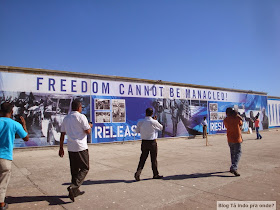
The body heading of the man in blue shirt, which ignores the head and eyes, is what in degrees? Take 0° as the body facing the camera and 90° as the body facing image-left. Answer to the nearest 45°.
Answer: approximately 225°

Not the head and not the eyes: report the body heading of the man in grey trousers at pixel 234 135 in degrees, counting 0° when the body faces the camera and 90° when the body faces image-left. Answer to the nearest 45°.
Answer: approximately 180°

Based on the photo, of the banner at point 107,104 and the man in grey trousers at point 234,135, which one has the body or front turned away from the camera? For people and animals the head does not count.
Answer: the man in grey trousers

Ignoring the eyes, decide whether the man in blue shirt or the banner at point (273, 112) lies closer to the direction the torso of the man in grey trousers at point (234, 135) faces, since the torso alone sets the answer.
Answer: the banner

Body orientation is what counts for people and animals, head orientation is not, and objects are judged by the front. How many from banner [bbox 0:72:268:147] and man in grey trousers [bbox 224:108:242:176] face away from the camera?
1

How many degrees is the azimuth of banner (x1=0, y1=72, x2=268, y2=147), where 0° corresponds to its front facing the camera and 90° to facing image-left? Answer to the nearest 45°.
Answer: approximately 315°

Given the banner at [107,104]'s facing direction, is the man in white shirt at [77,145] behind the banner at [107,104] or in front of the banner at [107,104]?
in front

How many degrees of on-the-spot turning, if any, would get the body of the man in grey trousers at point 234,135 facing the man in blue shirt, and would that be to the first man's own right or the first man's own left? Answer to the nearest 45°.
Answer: approximately 135° to the first man's own left

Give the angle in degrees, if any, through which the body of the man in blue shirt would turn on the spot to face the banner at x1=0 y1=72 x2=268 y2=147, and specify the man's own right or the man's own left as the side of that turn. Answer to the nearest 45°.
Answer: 0° — they already face it

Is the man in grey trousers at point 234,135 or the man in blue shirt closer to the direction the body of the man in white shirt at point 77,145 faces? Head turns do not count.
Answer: the man in grey trousers
